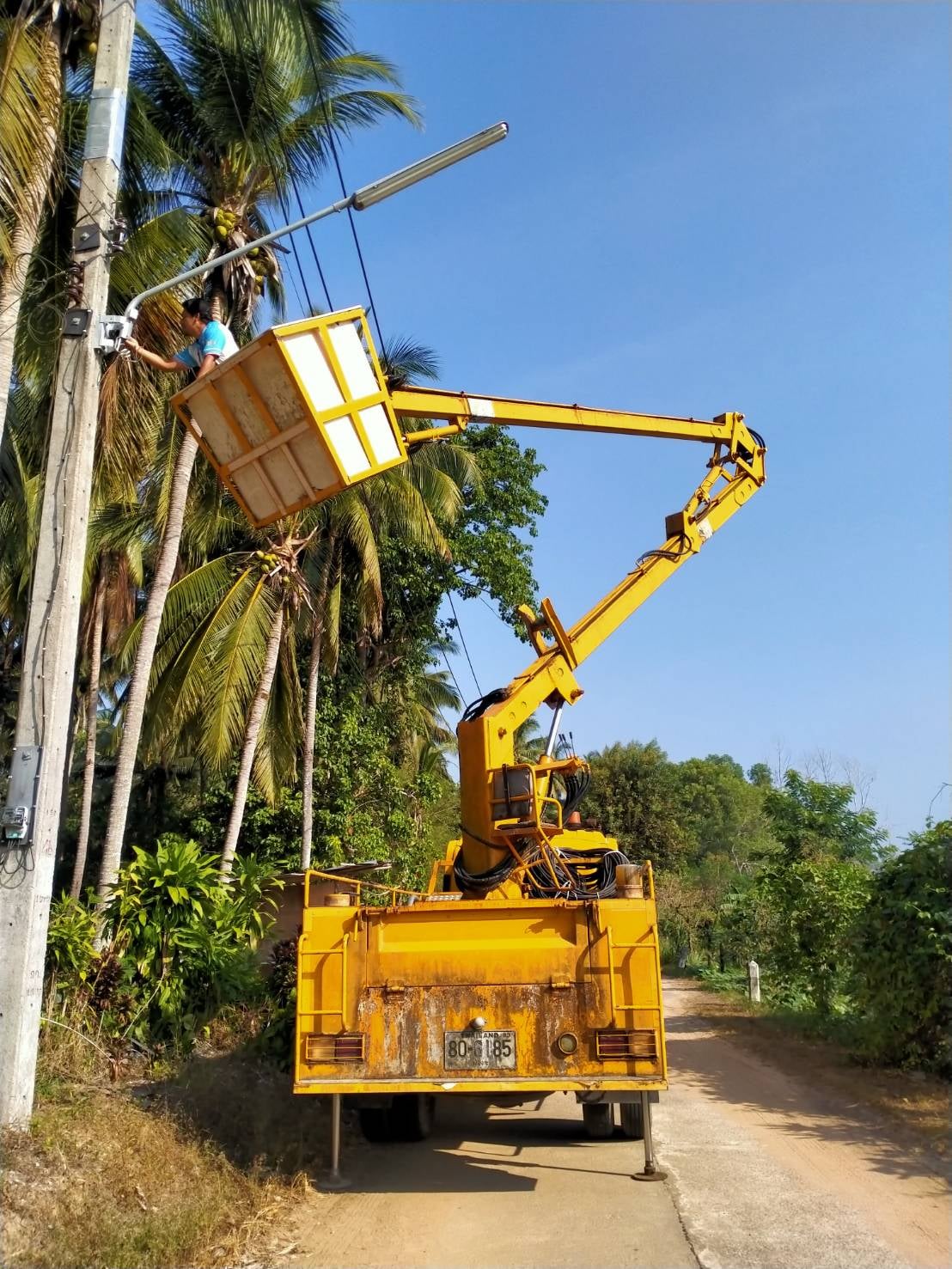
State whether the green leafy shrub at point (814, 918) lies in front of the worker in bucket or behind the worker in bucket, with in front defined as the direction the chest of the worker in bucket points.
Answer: behind

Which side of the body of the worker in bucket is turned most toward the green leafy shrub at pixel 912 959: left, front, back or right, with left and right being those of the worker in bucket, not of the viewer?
back

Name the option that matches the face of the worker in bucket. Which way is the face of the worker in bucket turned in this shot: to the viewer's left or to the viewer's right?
to the viewer's left

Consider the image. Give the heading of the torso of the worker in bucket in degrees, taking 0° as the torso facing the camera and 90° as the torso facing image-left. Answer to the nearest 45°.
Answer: approximately 90°
